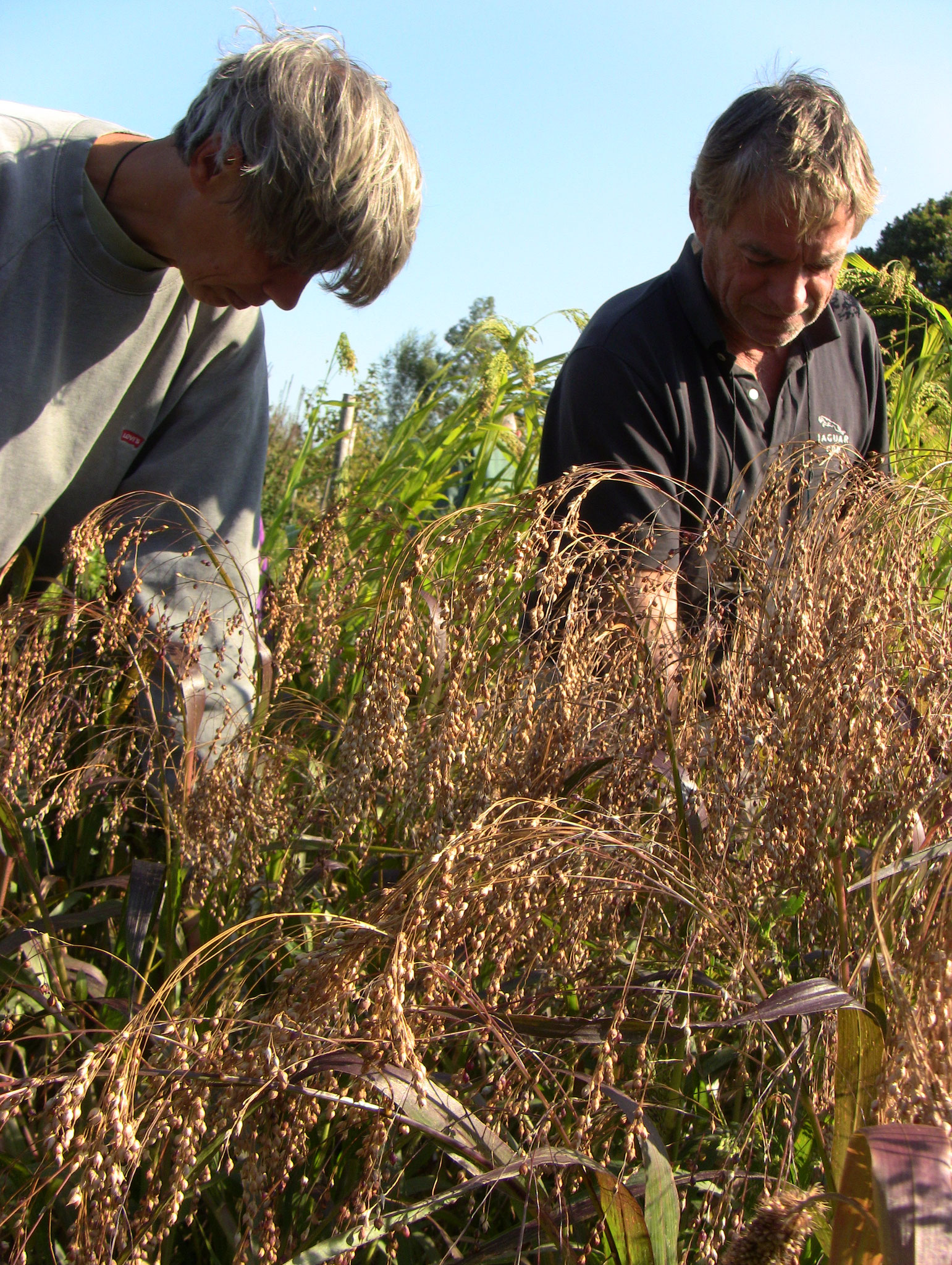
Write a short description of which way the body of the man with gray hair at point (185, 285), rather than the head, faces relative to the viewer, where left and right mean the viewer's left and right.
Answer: facing the viewer and to the right of the viewer

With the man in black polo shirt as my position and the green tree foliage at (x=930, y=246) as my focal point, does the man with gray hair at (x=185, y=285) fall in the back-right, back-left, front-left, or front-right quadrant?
back-left

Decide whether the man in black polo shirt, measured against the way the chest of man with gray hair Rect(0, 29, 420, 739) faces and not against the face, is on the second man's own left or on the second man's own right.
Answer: on the second man's own left

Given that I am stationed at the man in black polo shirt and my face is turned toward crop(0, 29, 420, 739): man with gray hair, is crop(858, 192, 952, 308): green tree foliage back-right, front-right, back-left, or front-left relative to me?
back-right

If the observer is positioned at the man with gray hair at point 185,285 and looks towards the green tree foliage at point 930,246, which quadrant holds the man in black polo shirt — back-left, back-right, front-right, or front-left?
front-right

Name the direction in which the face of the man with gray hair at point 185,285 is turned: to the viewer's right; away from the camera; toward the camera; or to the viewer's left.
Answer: to the viewer's right

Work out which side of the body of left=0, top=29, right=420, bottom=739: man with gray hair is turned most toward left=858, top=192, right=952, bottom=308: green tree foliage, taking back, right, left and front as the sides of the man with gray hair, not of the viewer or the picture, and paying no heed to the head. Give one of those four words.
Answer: left

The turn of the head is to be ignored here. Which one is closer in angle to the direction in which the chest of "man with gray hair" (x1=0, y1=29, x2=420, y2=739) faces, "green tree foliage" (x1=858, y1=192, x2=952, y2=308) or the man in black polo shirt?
the man in black polo shirt
